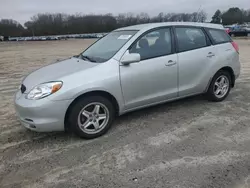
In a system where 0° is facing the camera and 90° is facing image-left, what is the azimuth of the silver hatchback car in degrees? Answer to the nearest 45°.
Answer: approximately 45°
